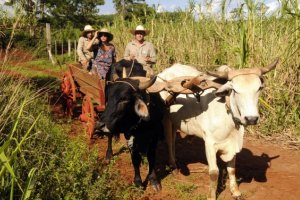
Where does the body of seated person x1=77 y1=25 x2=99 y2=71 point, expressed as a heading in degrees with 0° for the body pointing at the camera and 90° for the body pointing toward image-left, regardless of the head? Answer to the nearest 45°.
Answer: approximately 315°

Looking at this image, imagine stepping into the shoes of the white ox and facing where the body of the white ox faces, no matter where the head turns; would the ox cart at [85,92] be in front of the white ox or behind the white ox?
behind

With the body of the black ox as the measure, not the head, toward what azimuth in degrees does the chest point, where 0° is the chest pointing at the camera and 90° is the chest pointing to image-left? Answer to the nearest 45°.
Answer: approximately 315°

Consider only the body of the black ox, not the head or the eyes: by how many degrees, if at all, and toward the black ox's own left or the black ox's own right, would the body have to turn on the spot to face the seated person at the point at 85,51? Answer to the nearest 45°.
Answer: approximately 135° to the black ox's own left

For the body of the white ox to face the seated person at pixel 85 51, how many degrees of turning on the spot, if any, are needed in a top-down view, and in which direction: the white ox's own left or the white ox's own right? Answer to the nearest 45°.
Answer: approximately 180°

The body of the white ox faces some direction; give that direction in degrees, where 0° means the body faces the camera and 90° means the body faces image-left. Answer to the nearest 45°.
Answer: approximately 315°

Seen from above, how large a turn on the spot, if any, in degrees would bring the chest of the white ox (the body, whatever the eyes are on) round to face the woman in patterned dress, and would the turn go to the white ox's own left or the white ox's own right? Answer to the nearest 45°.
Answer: approximately 180°

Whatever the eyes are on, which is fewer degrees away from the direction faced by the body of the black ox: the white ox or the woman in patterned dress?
the white ox

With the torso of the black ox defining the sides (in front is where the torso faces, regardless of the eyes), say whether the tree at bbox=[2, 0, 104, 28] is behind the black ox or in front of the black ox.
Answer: behind

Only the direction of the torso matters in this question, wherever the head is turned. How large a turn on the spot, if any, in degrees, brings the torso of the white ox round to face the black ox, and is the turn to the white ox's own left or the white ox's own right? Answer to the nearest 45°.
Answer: approximately 135° to the white ox's own right

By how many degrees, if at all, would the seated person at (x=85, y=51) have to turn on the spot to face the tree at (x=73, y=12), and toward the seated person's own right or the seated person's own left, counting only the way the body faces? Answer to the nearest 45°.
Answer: approximately 135° to the seated person's own left

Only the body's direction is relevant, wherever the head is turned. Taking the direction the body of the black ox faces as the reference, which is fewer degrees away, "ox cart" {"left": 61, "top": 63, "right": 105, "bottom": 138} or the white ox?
the white ox
